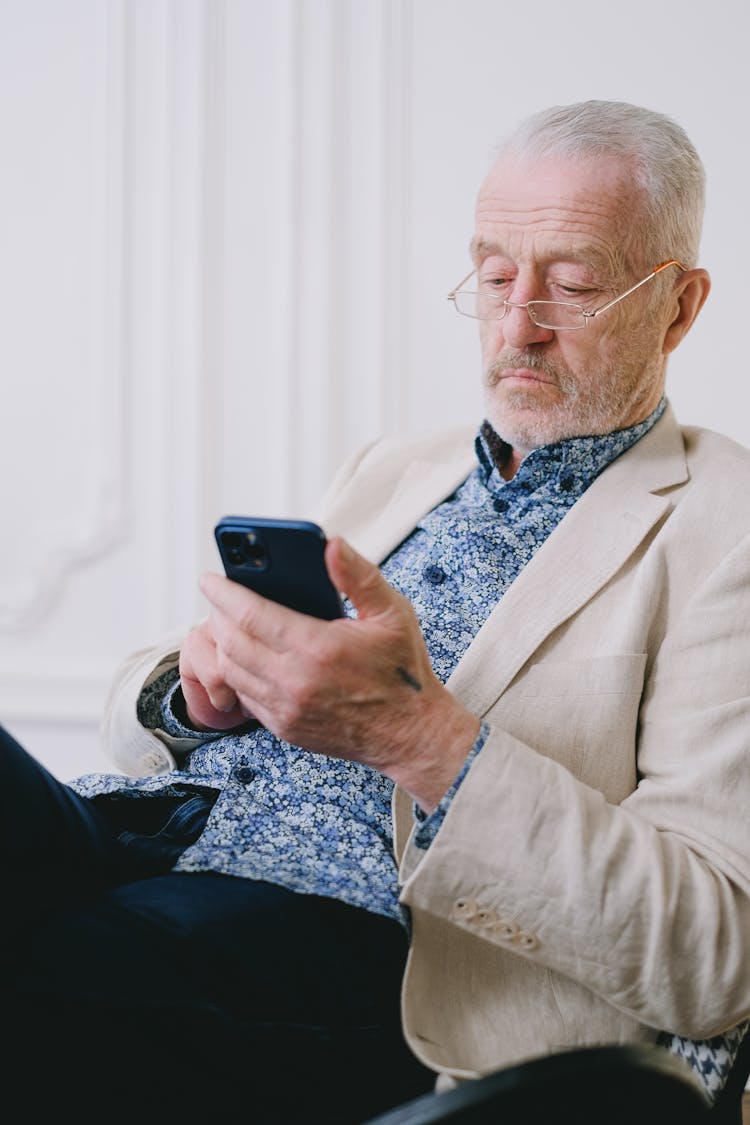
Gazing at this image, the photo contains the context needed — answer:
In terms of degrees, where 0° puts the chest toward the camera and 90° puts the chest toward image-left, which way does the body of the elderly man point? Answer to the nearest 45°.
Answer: approximately 45°
